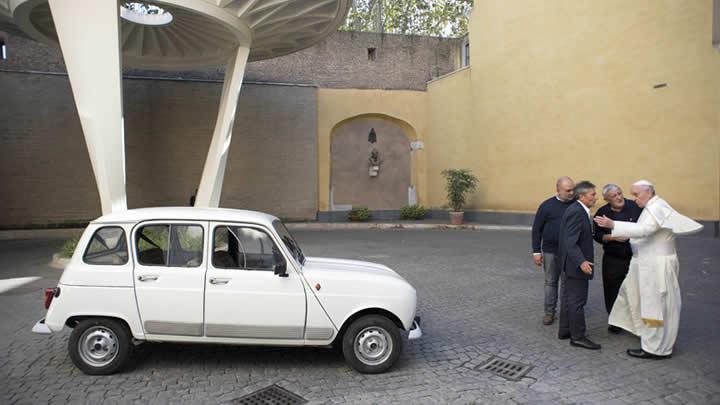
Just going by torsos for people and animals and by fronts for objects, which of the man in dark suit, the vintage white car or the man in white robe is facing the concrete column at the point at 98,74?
the man in white robe

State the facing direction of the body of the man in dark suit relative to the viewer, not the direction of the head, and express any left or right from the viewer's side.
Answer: facing to the right of the viewer

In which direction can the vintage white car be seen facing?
to the viewer's right

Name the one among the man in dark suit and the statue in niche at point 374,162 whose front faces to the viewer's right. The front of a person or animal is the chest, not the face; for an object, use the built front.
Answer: the man in dark suit

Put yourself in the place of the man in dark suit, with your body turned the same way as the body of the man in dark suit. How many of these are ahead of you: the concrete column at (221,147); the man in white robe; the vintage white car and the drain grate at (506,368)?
1

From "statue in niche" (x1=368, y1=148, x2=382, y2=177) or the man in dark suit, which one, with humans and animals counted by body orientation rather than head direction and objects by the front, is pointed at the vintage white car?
the statue in niche

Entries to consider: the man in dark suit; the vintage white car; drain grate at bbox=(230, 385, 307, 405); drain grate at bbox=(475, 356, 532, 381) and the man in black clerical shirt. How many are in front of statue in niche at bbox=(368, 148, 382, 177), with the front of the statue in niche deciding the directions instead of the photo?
5

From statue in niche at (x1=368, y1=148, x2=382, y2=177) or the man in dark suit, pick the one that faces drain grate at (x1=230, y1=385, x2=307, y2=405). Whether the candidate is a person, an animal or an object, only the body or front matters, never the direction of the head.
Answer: the statue in niche

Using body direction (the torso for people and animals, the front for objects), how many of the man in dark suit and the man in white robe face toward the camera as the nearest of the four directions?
0

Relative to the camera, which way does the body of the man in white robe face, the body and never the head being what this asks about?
to the viewer's left

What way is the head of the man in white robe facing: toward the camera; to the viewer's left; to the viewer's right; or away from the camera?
to the viewer's left

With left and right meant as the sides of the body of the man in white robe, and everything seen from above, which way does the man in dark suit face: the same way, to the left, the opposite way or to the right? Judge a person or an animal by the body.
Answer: the opposite way

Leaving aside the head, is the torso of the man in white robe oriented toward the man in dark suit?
yes
